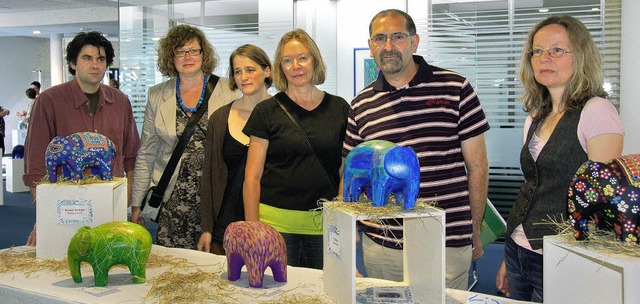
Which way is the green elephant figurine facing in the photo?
to the viewer's left

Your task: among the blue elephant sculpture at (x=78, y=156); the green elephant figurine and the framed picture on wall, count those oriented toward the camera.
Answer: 1

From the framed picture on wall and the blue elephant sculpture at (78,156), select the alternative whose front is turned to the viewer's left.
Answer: the blue elephant sculpture

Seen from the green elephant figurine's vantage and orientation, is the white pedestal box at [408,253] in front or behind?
behind

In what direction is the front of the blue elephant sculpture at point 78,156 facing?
to the viewer's left

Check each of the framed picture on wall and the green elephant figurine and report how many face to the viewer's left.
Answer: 1

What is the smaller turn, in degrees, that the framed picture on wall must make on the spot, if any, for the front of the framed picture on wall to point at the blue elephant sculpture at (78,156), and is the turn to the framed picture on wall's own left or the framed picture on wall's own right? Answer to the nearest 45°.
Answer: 0° — it already faces it

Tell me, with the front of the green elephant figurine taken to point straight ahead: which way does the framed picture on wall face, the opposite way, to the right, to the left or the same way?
to the left

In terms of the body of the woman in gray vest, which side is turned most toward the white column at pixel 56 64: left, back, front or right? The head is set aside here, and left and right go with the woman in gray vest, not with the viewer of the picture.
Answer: right
